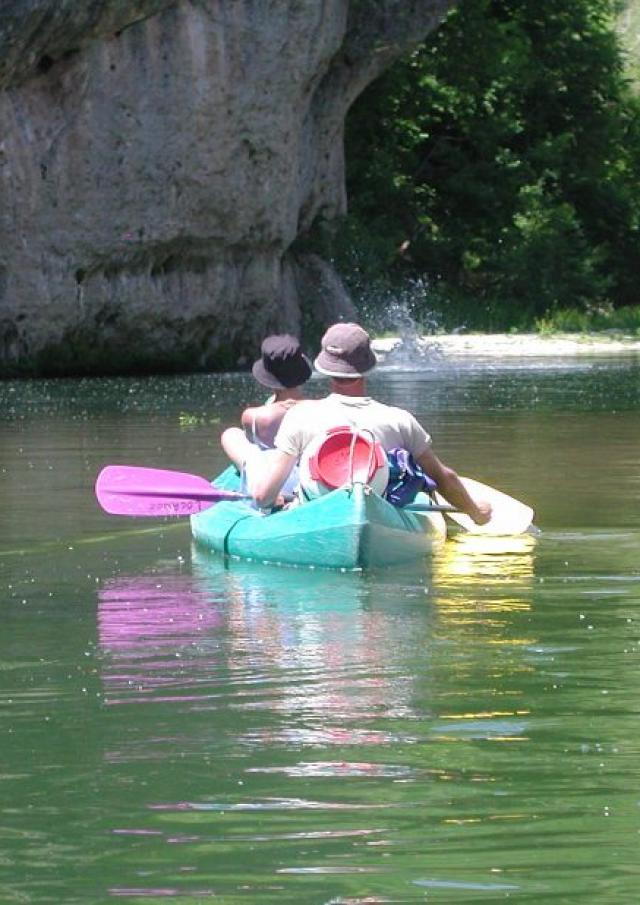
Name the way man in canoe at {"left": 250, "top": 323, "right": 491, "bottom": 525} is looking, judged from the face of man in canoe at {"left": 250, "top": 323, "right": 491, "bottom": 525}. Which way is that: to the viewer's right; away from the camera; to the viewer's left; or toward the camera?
away from the camera

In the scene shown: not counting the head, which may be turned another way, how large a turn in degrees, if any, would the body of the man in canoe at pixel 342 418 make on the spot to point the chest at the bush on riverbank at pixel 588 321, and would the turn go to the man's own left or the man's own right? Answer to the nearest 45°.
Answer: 0° — they already face it

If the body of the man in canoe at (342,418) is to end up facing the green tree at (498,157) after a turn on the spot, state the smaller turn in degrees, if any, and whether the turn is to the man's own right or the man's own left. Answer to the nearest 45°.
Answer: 0° — they already face it

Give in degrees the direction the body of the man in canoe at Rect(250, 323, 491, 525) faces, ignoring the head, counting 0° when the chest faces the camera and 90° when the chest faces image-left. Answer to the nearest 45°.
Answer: approximately 180°

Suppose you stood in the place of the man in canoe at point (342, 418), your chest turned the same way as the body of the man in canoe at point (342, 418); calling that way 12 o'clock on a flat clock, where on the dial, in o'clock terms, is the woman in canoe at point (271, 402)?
the woman in canoe at point (271, 402) is roughly at 11 o'clock from the man in canoe at point (342, 418).
